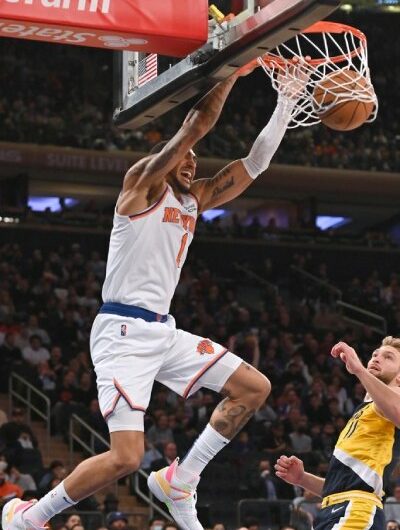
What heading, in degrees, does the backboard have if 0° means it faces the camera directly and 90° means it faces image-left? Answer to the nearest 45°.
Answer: approximately 225°

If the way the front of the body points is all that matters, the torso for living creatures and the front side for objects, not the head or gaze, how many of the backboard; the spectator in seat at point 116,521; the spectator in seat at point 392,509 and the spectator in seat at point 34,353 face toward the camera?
3

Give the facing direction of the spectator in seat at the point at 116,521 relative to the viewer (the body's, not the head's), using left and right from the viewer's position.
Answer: facing the viewer

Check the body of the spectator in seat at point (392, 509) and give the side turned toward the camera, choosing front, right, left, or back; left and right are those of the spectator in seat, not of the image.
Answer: front

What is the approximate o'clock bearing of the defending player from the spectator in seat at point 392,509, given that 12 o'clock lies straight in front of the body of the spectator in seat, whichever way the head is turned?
The defending player is roughly at 12 o'clock from the spectator in seat.

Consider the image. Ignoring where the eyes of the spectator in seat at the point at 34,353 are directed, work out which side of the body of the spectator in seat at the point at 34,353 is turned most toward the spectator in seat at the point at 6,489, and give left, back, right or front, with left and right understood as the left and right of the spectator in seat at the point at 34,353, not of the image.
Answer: front

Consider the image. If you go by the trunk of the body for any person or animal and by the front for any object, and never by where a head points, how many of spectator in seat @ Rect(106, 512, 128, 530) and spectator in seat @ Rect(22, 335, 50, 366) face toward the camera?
2

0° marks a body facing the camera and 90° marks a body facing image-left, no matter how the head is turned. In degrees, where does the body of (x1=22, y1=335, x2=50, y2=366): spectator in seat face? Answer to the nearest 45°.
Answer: approximately 0°
